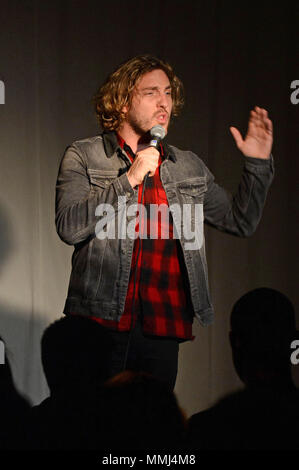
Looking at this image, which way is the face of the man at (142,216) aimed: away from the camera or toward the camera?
toward the camera

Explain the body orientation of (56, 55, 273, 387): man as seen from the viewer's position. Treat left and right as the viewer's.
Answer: facing the viewer and to the right of the viewer
